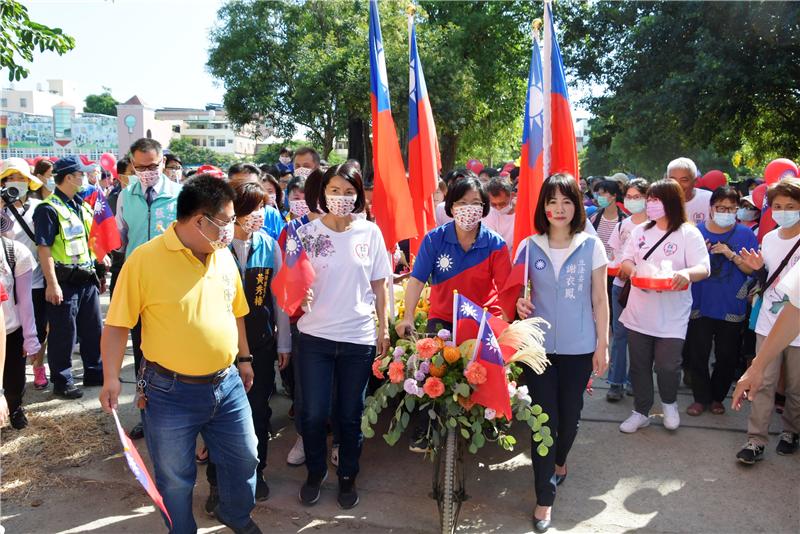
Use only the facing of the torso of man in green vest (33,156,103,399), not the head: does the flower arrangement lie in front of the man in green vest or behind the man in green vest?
in front

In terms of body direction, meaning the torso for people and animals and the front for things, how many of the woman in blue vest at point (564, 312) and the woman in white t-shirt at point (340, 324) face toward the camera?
2

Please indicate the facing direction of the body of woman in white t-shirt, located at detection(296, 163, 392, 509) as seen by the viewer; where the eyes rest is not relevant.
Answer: toward the camera

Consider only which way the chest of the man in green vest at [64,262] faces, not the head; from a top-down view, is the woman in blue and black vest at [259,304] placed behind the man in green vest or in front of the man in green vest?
in front

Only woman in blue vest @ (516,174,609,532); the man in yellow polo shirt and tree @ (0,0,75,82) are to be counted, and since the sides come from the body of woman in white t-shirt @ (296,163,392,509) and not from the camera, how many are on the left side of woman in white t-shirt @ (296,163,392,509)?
1

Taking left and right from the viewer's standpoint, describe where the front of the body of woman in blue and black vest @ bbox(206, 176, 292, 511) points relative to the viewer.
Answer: facing the viewer and to the right of the viewer

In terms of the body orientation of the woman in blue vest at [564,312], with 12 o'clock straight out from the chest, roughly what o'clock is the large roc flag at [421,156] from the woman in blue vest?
The large roc flag is roughly at 5 o'clock from the woman in blue vest.

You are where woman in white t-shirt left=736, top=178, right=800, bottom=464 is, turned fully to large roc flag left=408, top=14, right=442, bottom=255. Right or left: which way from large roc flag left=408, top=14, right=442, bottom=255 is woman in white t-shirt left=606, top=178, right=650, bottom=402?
right

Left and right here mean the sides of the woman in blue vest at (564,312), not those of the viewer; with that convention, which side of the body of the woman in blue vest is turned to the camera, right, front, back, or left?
front

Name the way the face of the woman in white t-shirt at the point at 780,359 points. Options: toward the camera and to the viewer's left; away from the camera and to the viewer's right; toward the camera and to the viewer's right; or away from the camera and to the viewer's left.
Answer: toward the camera and to the viewer's left

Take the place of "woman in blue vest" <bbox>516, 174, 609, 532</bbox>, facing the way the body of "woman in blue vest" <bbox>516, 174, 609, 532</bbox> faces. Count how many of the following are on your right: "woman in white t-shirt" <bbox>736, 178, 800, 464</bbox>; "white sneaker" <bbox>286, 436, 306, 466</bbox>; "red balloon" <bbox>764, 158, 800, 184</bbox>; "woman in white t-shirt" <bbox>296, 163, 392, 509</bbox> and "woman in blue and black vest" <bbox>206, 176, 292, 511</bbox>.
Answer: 3

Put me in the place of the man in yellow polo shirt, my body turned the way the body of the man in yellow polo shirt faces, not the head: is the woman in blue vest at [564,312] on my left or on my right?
on my left
